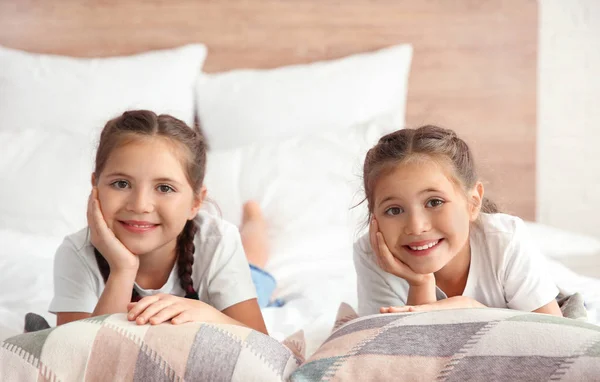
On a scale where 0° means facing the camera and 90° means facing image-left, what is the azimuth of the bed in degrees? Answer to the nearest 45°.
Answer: approximately 0°

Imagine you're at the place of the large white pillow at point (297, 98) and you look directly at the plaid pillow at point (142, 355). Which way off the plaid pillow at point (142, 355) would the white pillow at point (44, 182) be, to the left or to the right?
right
